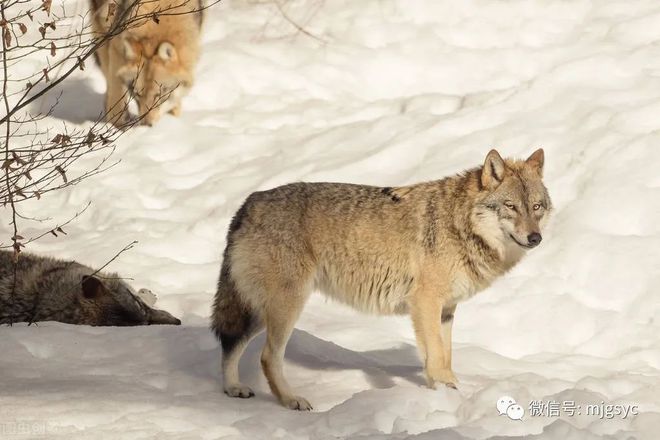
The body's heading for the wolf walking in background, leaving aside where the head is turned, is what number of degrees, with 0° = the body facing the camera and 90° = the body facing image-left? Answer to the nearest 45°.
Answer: approximately 0°

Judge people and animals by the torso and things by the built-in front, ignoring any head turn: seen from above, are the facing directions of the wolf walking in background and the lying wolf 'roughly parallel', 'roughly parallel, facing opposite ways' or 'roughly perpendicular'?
roughly perpendicular

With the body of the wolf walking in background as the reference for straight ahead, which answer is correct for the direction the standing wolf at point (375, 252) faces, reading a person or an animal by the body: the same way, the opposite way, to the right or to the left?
to the left

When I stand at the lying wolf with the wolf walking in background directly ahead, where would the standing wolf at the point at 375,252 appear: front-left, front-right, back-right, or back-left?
back-right

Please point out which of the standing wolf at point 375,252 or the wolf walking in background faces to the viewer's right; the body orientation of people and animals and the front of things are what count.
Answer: the standing wolf

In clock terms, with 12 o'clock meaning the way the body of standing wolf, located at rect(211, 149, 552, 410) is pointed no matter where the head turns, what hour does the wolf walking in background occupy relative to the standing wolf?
The wolf walking in background is roughly at 8 o'clock from the standing wolf.

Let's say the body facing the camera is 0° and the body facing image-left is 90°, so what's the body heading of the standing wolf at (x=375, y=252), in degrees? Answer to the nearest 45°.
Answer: approximately 270°

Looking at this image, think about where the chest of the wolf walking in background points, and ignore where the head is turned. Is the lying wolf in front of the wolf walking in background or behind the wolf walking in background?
in front

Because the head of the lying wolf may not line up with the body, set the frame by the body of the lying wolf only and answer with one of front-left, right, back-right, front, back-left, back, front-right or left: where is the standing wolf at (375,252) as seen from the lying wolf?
front-right

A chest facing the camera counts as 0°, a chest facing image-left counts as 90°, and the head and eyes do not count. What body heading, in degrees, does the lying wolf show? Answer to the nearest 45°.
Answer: approximately 270°

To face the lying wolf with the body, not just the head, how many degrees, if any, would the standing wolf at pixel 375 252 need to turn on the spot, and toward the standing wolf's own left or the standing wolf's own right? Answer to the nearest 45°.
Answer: approximately 135° to the standing wolf's own left

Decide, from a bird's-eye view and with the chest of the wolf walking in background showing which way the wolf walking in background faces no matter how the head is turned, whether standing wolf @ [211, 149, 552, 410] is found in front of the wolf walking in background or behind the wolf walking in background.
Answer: in front
